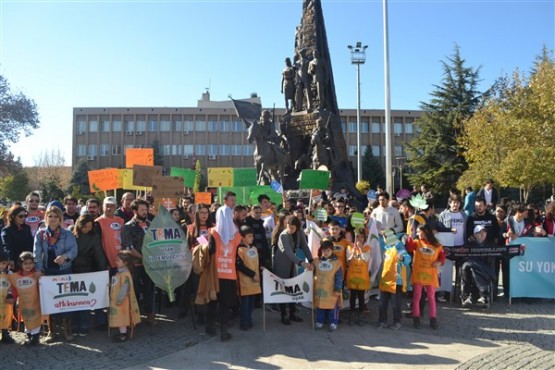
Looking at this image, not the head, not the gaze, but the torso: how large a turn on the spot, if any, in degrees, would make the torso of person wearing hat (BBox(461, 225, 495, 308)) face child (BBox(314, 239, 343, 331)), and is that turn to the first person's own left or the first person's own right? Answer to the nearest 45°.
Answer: approximately 45° to the first person's own right

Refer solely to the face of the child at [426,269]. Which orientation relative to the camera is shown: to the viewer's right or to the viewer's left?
to the viewer's left

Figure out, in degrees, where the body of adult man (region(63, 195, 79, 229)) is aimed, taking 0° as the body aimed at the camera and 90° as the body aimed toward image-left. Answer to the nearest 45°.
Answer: approximately 0°

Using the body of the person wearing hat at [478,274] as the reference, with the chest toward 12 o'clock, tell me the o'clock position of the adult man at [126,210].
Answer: The adult man is roughly at 2 o'clock from the person wearing hat.

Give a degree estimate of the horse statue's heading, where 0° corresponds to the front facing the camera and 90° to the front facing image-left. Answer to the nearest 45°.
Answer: approximately 45°

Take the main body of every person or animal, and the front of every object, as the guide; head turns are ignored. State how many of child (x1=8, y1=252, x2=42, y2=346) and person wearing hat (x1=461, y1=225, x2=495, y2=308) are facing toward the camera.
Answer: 2

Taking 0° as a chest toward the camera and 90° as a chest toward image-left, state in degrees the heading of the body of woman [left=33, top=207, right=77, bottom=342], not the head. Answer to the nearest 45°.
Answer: approximately 0°
